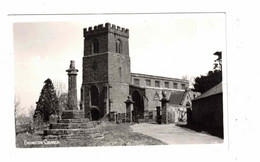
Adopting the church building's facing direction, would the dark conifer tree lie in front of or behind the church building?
in front

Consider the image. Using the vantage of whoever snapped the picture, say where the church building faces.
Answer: facing the viewer and to the left of the viewer

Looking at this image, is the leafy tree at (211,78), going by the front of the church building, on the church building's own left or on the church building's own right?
on the church building's own left

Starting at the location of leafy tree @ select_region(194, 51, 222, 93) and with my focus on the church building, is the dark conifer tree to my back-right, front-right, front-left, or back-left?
front-left
